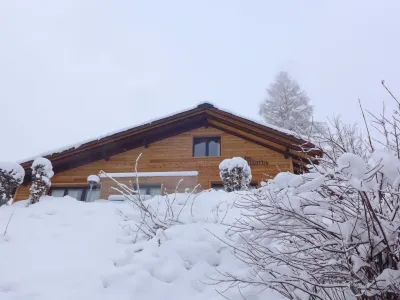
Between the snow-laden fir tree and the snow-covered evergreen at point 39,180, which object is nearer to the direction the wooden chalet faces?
the snow-covered evergreen

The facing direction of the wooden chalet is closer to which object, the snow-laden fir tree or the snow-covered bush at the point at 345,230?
the snow-covered bush

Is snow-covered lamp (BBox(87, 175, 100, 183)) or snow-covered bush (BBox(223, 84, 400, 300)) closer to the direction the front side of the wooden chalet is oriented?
the snow-covered bush

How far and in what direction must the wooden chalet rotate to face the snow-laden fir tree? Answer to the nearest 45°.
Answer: approximately 135° to its left

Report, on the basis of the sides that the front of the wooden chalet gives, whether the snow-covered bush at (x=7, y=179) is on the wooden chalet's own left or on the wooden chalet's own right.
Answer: on the wooden chalet's own right

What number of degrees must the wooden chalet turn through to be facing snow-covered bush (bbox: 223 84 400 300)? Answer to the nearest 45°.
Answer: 0° — it already faces it

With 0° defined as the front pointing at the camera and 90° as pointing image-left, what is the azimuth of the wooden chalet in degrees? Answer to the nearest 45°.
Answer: approximately 0°

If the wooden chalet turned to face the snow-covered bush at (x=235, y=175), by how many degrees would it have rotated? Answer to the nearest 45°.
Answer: approximately 45° to its left
